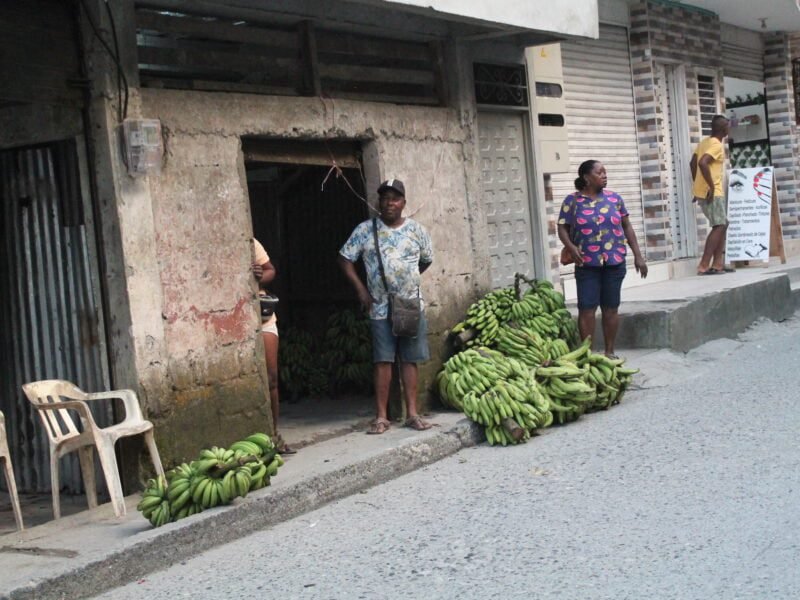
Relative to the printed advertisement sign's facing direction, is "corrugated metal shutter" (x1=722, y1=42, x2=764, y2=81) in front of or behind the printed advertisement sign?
behind

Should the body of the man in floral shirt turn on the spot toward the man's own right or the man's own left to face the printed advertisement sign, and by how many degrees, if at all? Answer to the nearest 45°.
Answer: approximately 135° to the man's own left

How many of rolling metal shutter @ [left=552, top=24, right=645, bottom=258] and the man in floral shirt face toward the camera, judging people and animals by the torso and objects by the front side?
2

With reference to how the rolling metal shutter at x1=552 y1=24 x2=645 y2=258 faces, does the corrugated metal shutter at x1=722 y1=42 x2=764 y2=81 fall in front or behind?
behind

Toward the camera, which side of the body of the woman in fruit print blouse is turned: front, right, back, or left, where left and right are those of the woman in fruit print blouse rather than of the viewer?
front

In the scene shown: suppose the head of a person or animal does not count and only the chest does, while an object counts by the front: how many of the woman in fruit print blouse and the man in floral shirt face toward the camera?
2

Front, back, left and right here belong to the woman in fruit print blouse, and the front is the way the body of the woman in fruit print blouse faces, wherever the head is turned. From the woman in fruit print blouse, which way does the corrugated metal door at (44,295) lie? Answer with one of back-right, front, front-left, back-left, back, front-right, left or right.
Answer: front-right

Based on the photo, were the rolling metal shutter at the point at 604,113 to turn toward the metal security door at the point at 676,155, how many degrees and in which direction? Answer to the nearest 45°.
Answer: approximately 135° to its left

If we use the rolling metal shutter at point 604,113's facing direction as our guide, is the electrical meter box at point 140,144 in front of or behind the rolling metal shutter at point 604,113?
in front

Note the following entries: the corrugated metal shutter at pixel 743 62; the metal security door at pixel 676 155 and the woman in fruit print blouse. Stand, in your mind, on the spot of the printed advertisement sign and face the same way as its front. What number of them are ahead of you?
1

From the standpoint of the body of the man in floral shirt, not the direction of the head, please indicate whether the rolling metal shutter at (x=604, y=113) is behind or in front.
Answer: behind

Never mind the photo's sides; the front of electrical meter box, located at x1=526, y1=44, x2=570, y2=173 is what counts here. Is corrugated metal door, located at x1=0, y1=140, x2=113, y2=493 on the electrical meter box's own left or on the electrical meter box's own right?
on the electrical meter box's own right

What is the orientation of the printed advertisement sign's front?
toward the camera

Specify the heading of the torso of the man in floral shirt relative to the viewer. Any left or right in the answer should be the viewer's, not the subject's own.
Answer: facing the viewer
